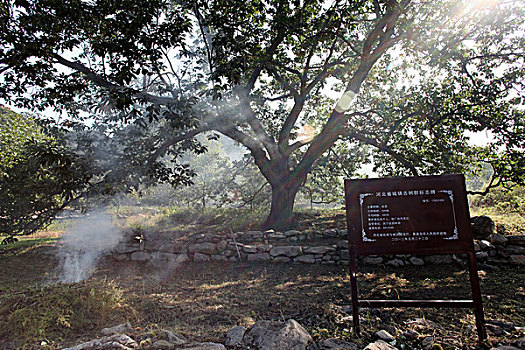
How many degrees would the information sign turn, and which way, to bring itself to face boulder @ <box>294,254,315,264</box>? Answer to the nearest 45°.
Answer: approximately 135° to its right

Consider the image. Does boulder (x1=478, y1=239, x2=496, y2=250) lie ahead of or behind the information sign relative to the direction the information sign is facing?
behind

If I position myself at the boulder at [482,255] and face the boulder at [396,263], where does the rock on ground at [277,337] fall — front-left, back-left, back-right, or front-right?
front-left

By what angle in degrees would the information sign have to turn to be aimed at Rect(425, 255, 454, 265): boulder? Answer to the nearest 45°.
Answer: approximately 180°

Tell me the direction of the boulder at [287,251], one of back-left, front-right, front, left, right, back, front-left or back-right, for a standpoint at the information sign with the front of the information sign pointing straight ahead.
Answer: back-right

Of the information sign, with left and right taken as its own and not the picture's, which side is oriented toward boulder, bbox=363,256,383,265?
back

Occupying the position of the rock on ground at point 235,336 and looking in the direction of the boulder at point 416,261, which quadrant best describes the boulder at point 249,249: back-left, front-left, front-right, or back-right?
front-left

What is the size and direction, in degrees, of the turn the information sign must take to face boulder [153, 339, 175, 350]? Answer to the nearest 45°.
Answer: approximately 45° to its right

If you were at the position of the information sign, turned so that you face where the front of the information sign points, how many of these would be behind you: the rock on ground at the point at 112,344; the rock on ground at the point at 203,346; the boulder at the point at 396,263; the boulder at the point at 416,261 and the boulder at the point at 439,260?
3

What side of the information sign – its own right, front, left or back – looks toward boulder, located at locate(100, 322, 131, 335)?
right

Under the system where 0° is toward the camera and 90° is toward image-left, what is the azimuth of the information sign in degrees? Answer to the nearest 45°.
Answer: approximately 0°

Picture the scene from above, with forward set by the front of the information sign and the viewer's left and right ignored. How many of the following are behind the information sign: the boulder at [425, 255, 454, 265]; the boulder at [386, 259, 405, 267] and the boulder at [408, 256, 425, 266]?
3

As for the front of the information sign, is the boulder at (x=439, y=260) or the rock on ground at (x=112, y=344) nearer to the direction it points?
the rock on ground

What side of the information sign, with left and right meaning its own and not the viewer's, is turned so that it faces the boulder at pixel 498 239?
back
